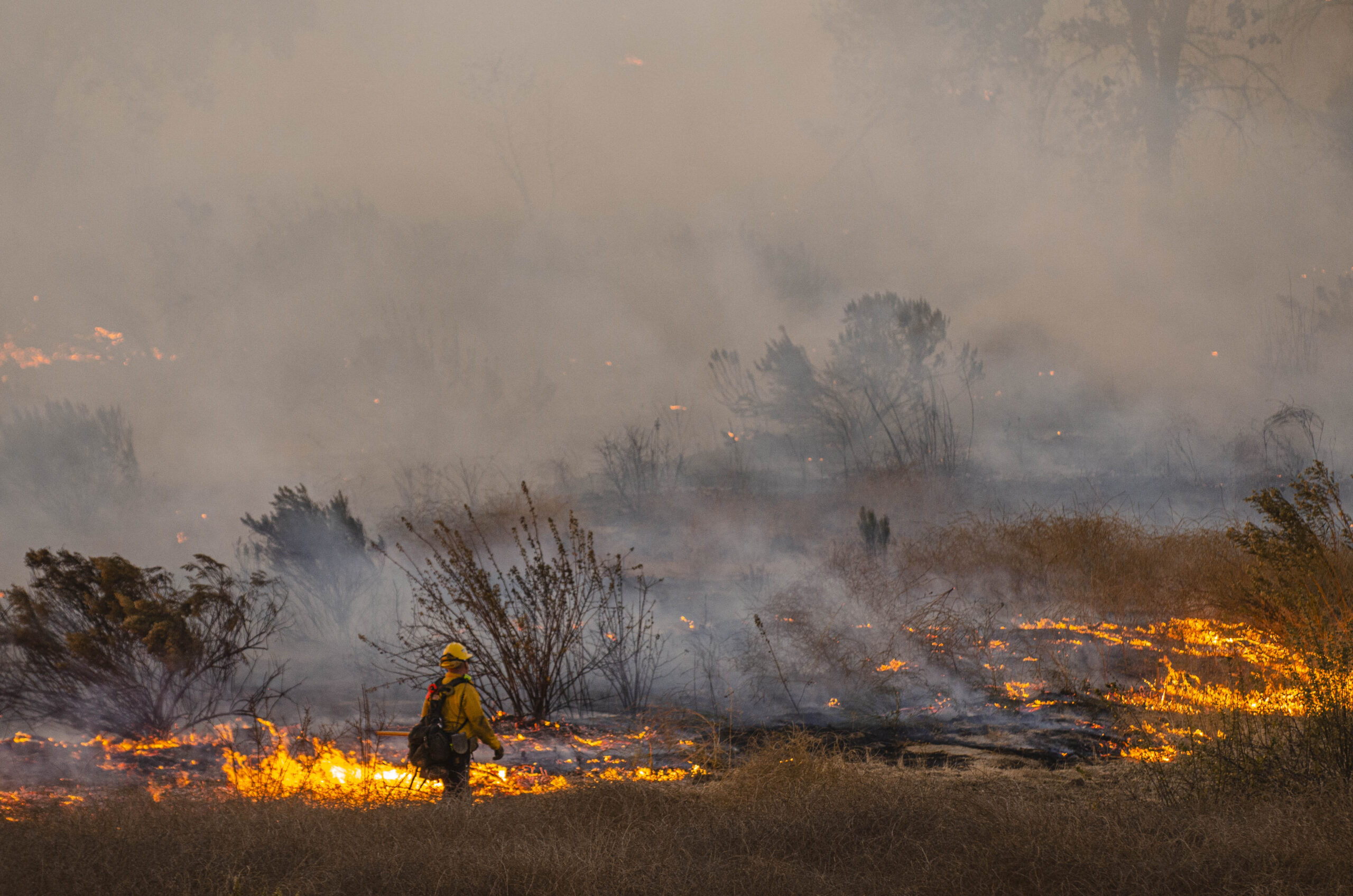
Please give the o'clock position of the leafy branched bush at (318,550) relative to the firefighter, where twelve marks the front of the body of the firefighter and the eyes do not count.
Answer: The leafy branched bush is roughly at 10 o'clock from the firefighter.

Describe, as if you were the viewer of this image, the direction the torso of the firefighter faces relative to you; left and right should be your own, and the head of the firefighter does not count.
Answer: facing away from the viewer and to the right of the viewer

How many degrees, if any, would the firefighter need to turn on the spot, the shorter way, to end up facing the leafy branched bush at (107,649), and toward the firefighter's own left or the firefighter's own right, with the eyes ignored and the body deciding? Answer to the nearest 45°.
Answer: approximately 90° to the firefighter's own left
